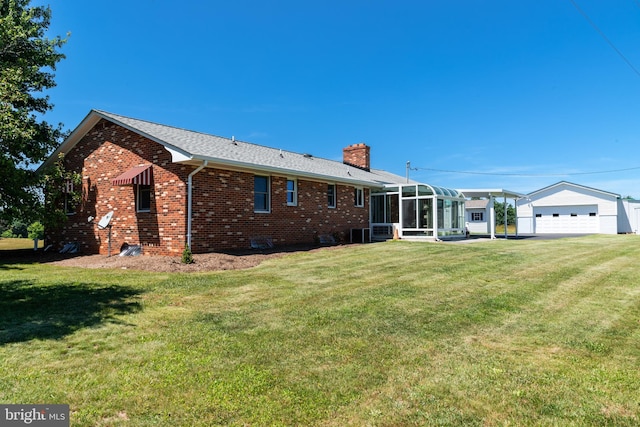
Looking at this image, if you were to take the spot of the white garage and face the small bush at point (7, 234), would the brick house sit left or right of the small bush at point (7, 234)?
left

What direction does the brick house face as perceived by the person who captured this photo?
facing away from the viewer and to the left of the viewer

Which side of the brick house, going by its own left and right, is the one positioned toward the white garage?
right

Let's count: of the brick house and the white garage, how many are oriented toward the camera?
1

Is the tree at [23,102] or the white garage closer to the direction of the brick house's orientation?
the tree

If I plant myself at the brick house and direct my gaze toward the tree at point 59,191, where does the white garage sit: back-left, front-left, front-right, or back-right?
back-right

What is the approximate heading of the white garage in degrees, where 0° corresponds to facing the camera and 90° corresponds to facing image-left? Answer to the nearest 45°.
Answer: approximately 0°

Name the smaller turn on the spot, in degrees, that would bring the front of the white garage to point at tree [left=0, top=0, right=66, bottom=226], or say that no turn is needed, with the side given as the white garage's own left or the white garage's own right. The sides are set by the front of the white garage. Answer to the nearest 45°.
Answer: approximately 45° to the white garage's own right

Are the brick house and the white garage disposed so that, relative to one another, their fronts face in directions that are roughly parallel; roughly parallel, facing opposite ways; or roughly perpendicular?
roughly perpendicular

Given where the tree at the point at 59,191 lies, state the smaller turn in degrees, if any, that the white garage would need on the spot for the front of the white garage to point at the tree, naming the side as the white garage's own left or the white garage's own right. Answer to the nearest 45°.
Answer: approximately 45° to the white garage's own right
